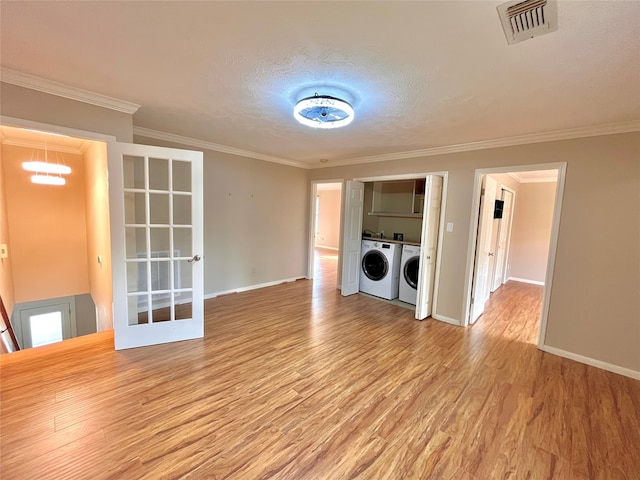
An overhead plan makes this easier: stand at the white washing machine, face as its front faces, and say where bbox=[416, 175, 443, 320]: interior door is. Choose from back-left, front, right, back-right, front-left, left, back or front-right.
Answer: left

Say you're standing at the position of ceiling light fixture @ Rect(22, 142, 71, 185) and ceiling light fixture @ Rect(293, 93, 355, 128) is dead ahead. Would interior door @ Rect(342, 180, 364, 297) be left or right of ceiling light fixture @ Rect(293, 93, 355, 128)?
left

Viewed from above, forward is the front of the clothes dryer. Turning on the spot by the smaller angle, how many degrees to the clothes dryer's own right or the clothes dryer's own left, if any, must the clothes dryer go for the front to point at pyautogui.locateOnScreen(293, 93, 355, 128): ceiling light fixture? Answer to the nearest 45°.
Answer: approximately 45° to the clothes dryer's own left

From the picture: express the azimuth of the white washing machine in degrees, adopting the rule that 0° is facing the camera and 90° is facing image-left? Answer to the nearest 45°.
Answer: approximately 45°

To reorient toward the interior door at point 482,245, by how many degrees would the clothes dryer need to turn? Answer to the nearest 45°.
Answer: approximately 135° to its left

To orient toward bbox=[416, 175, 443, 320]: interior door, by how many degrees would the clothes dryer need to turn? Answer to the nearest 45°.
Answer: approximately 90° to its left

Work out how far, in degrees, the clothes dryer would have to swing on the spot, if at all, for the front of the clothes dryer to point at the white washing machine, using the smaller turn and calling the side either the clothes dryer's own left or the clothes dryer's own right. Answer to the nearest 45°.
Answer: approximately 45° to the clothes dryer's own right

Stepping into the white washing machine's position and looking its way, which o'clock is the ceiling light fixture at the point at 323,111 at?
The ceiling light fixture is roughly at 11 o'clock from the white washing machine.

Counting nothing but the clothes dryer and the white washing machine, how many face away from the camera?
0
